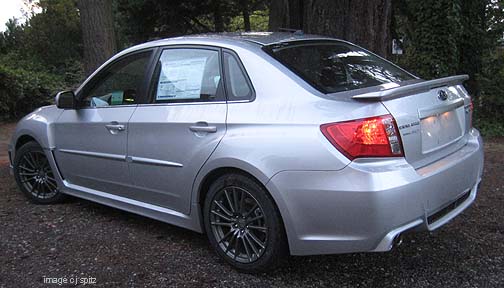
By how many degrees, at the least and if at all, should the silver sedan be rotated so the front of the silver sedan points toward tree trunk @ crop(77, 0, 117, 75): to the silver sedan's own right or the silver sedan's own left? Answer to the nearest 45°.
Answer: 0° — it already faces it

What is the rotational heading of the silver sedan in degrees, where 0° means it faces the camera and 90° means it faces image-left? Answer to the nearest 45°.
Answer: approximately 135°

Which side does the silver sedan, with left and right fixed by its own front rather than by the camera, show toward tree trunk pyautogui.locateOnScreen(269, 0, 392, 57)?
right

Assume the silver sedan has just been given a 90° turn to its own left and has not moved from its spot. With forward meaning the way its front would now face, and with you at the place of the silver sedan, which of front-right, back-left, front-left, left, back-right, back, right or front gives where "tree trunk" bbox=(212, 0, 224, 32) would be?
back-right

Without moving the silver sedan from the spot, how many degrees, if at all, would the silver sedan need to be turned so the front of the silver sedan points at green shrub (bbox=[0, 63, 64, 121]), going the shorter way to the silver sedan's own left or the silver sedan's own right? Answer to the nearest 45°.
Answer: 0° — it already faces it

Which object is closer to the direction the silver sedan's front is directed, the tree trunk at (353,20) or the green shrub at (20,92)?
the green shrub
